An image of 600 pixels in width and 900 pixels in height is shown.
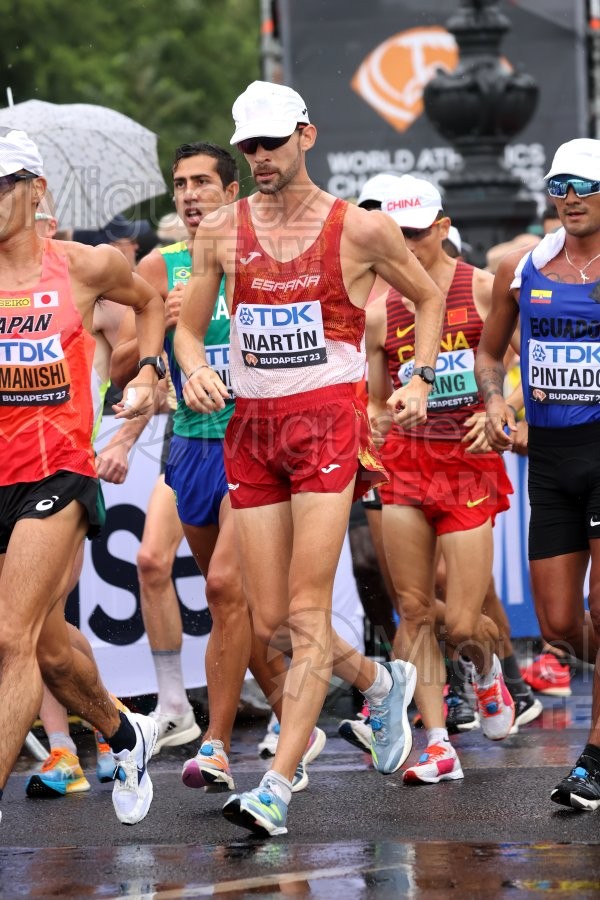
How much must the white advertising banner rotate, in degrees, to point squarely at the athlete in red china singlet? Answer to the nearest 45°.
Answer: approximately 45° to its left

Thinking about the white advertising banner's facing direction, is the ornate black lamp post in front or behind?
behind

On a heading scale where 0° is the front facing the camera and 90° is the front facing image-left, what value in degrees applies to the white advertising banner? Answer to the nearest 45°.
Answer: approximately 0°

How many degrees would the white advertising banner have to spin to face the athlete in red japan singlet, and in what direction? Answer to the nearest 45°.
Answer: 0° — it already faces them

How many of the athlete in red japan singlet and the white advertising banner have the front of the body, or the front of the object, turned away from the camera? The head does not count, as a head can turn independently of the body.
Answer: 0

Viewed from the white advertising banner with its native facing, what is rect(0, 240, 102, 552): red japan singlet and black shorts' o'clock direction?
The red japan singlet and black shorts is roughly at 12 o'clock from the white advertising banner.

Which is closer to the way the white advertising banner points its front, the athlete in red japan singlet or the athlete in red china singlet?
the athlete in red japan singlet

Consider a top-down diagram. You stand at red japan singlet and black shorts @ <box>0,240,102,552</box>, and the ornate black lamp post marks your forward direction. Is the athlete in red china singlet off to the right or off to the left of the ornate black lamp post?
right

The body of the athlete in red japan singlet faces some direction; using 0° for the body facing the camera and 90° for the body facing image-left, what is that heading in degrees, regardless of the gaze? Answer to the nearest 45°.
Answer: approximately 45°

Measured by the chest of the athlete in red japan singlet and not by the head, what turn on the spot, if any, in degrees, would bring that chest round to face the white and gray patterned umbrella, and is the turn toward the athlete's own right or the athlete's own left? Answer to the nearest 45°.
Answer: approximately 135° to the athlete's own right

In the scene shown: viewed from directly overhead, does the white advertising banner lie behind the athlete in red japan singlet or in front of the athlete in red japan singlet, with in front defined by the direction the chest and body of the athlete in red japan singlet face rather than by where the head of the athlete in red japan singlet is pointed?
behind
